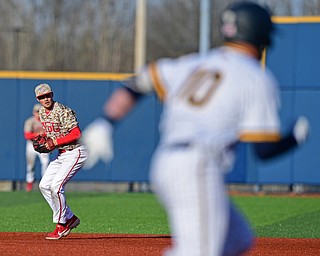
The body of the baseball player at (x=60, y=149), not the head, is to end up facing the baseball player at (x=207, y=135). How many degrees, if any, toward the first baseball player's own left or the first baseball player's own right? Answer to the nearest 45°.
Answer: approximately 45° to the first baseball player's own left

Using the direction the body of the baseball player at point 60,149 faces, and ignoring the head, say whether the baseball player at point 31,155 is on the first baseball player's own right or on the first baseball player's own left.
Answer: on the first baseball player's own right

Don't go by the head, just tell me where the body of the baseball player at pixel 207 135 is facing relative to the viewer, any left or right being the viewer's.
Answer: facing away from the viewer and to the right of the viewer

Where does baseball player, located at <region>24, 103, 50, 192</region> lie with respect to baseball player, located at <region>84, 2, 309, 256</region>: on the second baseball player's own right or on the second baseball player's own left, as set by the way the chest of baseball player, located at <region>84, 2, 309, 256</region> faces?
on the second baseball player's own left

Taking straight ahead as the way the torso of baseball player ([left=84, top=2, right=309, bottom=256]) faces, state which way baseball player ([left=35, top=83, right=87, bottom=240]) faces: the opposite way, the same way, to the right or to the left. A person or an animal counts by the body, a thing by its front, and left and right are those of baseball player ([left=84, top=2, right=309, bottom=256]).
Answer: the opposite way

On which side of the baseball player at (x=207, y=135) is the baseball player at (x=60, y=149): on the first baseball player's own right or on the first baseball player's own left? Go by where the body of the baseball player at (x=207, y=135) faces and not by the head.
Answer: on the first baseball player's own left

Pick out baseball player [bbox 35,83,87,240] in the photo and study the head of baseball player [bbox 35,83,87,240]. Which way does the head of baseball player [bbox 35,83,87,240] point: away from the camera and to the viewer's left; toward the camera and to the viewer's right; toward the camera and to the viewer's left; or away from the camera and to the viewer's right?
toward the camera and to the viewer's right
